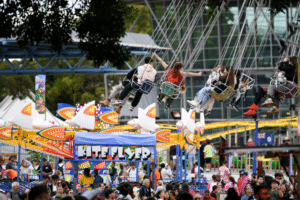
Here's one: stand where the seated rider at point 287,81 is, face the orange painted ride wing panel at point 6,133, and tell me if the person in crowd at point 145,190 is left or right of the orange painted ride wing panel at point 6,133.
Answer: left

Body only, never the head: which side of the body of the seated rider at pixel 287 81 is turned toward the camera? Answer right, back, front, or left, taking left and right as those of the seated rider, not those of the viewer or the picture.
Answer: left

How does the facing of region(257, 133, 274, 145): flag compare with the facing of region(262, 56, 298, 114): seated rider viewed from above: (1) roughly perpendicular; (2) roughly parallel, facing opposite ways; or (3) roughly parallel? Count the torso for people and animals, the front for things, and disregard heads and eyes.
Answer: roughly perpendicular

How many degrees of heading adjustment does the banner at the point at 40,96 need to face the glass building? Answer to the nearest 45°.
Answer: approximately 135° to its left

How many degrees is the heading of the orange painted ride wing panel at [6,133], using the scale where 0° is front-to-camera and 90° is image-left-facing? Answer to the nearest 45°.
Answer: approximately 0°

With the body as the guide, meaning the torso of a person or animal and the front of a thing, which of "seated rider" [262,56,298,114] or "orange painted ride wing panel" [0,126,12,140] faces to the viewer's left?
the seated rider

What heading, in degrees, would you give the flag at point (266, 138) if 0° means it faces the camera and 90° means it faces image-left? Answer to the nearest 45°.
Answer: approximately 0°

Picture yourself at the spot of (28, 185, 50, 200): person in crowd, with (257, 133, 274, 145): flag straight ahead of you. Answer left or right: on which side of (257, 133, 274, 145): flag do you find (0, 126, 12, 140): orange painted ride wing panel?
left
